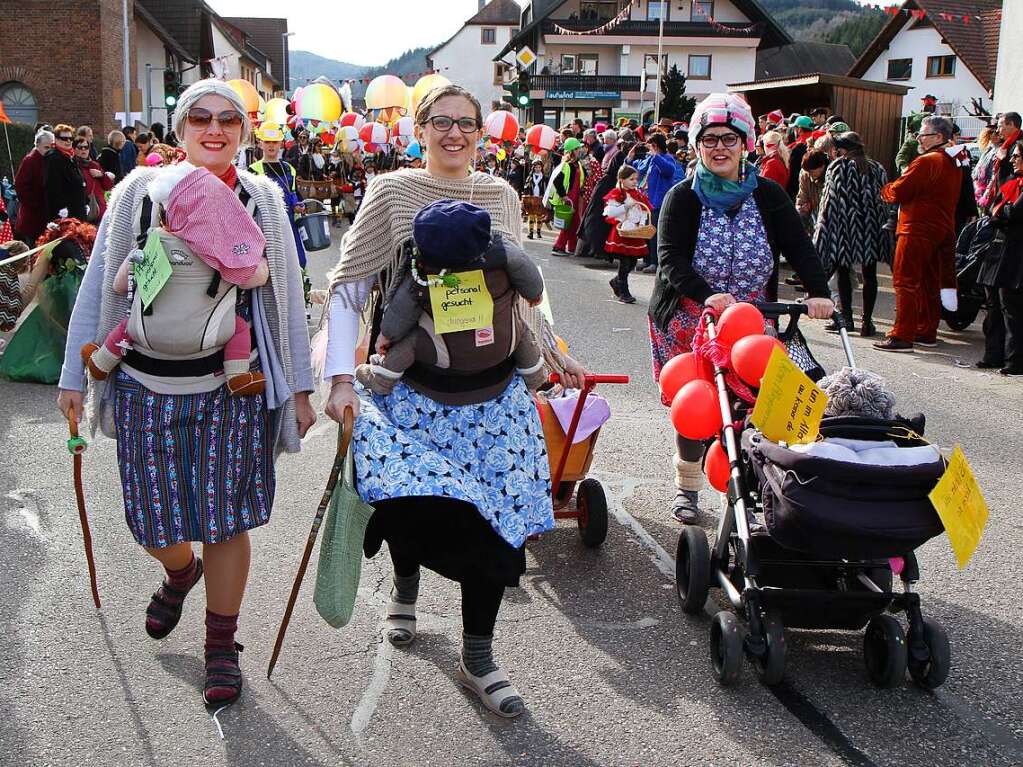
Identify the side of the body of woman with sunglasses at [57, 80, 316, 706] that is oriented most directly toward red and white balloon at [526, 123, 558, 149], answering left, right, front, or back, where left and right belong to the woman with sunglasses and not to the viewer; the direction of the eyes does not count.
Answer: back

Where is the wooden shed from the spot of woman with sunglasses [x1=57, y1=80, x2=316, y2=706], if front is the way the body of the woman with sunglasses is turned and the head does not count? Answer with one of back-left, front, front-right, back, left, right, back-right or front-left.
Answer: back-left

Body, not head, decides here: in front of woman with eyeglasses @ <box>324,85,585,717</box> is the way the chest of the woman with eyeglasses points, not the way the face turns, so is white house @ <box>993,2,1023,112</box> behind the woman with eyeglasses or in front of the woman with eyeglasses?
behind

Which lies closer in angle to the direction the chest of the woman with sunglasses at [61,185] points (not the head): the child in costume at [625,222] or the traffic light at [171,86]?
the child in costume

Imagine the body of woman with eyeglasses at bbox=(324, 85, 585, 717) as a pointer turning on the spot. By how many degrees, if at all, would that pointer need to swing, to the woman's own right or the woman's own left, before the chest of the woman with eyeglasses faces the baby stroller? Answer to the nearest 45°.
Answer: approximately 90° to the woman's own left

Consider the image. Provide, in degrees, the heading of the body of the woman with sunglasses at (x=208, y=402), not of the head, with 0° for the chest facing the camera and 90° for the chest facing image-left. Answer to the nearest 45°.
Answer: approximately 0°

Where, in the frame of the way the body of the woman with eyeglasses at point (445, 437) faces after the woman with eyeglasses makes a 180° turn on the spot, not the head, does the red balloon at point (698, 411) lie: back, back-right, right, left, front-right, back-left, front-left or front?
front-right

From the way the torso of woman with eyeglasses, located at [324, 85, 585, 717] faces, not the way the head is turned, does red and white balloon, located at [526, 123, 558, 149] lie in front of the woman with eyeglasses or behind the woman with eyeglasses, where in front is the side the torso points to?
behind

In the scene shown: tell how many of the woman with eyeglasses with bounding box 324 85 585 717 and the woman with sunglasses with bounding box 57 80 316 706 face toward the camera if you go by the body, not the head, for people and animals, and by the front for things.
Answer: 2
